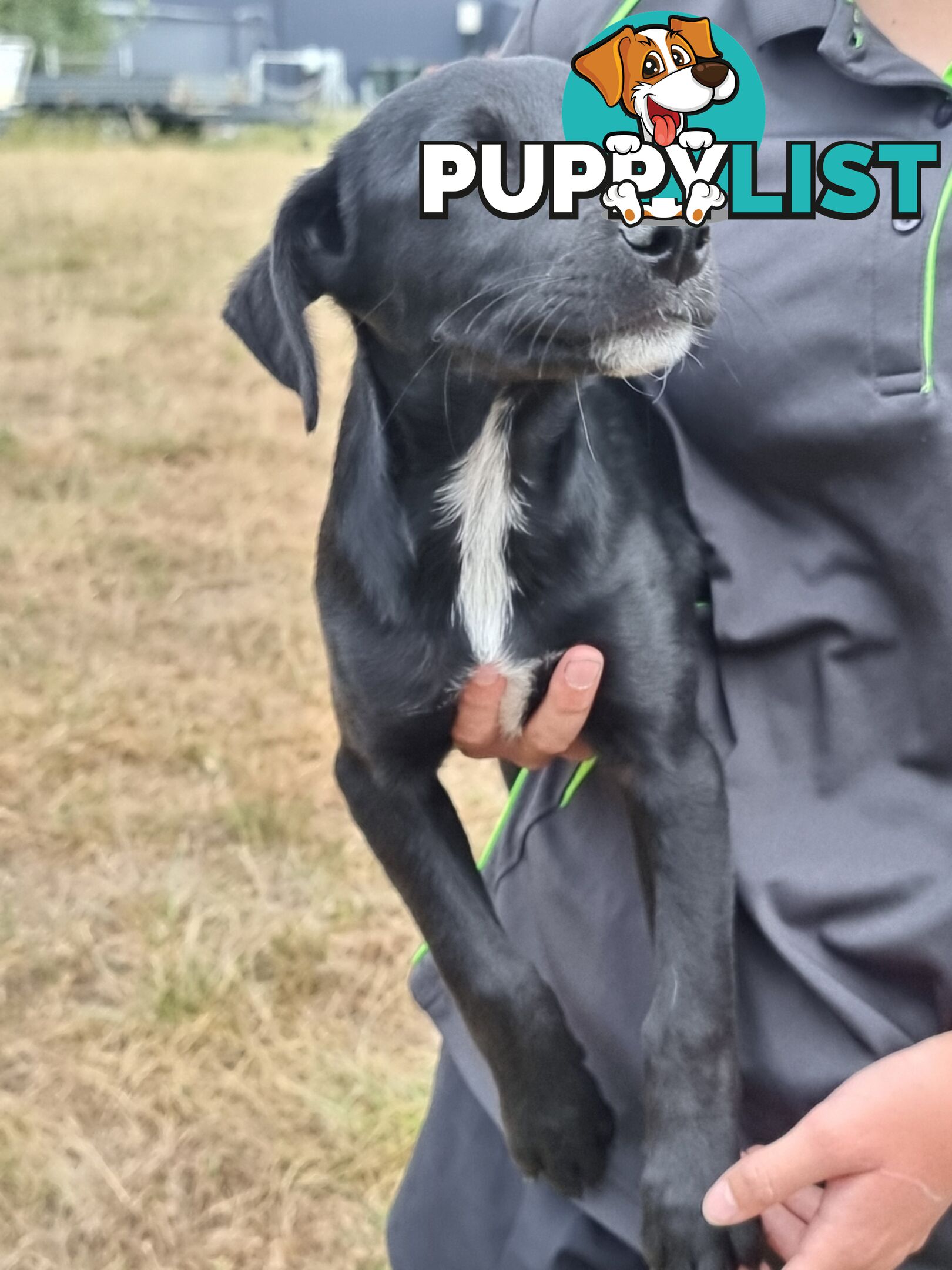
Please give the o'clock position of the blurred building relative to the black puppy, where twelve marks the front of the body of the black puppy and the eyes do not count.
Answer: The blurred building is roughly at 6 o'clock from the black puppy.

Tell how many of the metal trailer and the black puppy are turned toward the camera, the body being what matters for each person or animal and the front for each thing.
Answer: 1

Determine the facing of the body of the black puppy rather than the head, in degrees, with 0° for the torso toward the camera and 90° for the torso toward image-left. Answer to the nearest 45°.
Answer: approximately 0°

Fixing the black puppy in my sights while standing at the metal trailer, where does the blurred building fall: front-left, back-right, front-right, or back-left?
back-left

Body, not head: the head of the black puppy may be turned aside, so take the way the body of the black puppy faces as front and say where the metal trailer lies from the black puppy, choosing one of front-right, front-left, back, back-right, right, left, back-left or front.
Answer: back
